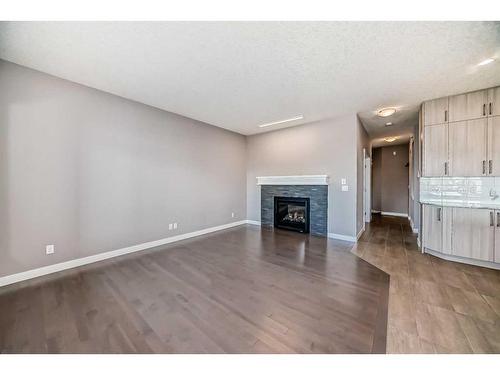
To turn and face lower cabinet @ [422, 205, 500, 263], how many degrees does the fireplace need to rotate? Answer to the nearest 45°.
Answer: approximately 90° to its left

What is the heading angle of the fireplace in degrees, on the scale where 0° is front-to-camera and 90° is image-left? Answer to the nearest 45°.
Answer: approximately 45°

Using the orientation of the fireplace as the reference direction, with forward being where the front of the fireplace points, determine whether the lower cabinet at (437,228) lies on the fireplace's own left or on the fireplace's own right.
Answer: on the fireplace's own left

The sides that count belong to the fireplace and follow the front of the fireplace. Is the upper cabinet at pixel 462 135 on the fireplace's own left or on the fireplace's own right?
on the fireplace's own left
